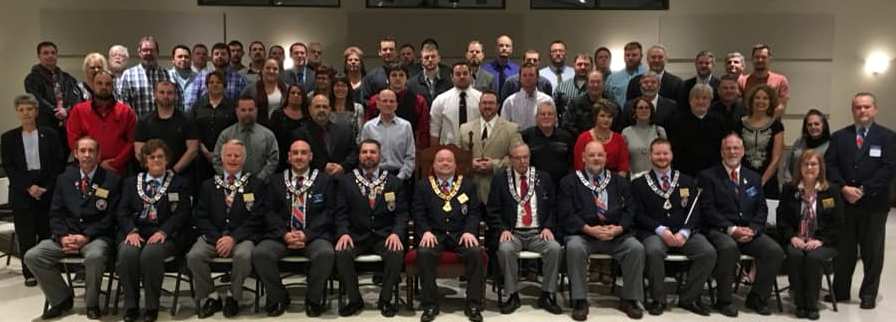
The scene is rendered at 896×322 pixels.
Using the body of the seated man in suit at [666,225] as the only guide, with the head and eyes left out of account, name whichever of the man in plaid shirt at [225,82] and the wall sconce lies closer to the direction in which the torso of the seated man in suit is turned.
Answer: the man in plaid shirt

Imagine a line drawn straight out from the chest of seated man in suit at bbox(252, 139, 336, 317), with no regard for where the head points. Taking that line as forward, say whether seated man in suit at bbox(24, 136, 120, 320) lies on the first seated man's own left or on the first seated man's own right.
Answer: on the first seated man's own right

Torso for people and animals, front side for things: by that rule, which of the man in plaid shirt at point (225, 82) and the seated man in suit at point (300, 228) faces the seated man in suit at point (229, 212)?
the man in plaid shirt

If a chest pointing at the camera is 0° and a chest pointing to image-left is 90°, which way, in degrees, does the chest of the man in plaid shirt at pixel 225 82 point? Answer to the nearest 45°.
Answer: approximately 0°

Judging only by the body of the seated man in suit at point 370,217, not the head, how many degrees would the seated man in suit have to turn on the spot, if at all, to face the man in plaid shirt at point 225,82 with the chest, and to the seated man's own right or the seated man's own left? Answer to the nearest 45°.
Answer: approximately 135° to the seated man's own right

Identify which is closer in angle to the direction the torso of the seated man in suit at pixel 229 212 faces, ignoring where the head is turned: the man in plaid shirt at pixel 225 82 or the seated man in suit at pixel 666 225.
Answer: the seated man in suit

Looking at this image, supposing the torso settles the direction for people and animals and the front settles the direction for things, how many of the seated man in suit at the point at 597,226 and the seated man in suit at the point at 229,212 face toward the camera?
2

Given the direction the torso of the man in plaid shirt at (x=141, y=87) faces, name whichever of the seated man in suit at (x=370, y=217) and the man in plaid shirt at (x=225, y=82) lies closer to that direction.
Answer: the seated man in suit

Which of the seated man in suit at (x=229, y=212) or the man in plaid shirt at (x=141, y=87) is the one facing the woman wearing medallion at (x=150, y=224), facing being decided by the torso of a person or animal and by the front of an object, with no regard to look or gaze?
the man in plaid shirt

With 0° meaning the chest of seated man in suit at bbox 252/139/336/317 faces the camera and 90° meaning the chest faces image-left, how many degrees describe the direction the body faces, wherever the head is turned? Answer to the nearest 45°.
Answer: approximately 0°

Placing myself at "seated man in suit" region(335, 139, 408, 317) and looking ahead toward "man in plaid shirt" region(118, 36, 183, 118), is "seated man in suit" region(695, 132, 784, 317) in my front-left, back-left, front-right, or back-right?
back-right

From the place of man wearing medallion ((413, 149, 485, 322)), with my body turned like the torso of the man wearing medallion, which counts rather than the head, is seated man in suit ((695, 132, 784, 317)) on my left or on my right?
on my left
